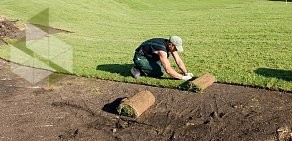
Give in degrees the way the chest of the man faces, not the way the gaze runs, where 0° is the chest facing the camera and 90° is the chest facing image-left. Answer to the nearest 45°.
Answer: approximately 270°
